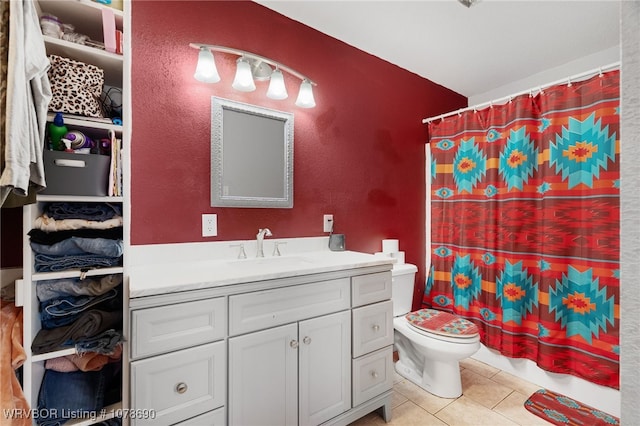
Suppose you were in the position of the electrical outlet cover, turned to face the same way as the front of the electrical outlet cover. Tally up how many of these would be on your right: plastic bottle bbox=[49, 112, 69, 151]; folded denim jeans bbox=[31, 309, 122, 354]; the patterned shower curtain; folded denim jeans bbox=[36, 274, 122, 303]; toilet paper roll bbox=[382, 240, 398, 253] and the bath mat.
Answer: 3

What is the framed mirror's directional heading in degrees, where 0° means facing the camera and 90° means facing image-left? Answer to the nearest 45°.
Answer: approximately 315°

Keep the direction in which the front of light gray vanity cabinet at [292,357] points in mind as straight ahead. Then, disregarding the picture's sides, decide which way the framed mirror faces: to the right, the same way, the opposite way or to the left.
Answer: the same way

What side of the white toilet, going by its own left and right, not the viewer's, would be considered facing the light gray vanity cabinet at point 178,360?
right

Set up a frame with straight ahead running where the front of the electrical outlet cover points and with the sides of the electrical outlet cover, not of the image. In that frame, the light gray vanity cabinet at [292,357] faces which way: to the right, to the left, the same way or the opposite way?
the same way

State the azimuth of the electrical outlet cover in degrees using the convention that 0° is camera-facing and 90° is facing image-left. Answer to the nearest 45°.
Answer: approximately 315°

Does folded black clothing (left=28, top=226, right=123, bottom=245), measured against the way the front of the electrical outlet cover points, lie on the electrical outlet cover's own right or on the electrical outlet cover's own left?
on the electrical outlet cover's own right

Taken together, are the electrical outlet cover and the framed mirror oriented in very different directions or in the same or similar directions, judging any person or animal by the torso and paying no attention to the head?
same or similar directions

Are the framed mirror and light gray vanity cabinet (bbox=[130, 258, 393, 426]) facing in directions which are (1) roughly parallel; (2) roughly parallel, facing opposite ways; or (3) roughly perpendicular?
roughly parallel

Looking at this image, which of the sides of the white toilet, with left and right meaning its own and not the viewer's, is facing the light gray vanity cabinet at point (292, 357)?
right

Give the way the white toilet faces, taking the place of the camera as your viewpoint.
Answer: facing the viewer and to the right of the viewer
